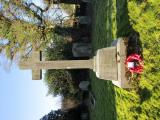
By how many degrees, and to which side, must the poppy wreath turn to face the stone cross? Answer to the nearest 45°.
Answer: approximately 135° to its right

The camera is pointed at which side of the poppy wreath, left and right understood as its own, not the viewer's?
front
